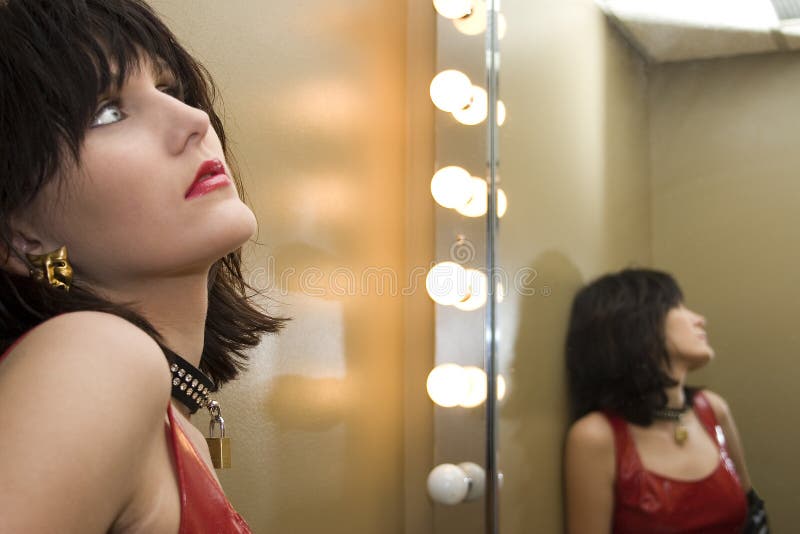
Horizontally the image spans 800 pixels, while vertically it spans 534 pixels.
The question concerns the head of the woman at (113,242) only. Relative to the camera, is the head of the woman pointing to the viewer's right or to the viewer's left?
to the viewer's right

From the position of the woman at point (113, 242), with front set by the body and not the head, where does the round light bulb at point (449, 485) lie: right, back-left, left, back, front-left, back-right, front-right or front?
front-left

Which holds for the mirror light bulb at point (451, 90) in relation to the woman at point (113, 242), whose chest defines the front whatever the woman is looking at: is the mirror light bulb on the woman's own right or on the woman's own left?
on the woman's own left

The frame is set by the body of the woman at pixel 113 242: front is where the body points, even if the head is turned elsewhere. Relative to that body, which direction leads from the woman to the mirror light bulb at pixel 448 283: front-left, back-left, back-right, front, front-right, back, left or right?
front-left

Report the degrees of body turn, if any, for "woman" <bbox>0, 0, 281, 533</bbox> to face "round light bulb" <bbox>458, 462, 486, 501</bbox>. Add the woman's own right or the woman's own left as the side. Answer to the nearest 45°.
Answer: approximately 45° to the woman's own left

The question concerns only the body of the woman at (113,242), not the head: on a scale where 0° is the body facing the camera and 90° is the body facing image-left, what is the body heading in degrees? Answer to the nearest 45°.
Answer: approximately 270°

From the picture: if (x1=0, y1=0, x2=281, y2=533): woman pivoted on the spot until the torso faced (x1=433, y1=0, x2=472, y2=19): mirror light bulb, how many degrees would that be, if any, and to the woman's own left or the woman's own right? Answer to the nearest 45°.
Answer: approximately 45° to the woman's own left

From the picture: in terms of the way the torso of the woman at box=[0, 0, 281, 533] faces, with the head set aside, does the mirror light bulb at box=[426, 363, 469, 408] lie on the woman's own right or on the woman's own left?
on the woman's own left
